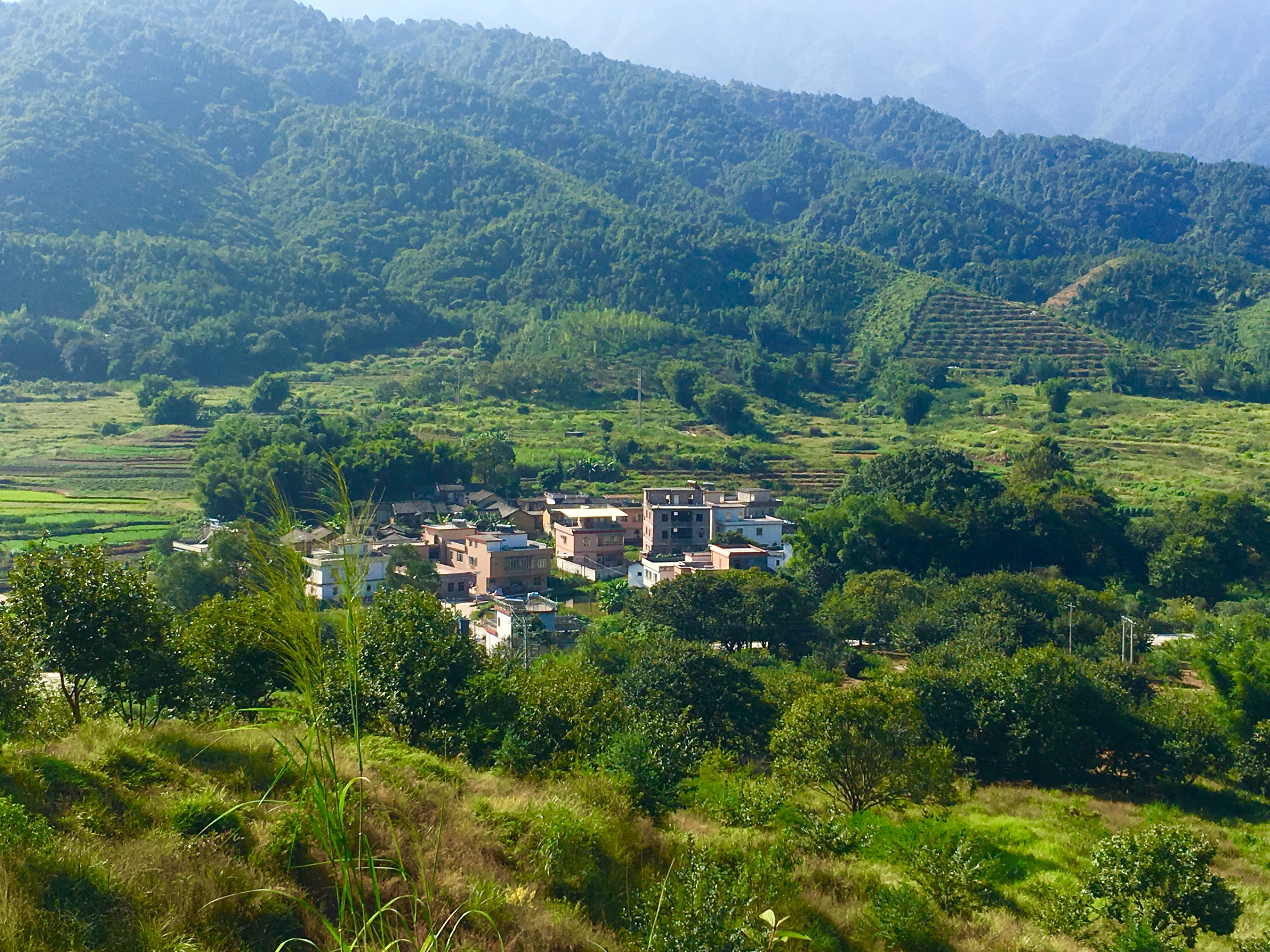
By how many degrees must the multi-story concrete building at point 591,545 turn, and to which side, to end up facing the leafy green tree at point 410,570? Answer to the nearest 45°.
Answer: approximately 90° to its right

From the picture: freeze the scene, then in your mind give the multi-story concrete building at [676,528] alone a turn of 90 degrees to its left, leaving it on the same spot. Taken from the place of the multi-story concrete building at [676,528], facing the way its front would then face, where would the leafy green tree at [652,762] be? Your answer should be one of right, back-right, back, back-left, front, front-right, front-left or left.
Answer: right

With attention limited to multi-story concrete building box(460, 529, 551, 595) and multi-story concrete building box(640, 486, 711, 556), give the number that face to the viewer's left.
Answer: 0

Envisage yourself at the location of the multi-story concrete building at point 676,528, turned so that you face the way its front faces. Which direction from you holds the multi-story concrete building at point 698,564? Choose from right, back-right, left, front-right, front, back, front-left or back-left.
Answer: front

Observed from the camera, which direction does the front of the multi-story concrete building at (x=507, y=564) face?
facing the viewer and to the right of the viewer

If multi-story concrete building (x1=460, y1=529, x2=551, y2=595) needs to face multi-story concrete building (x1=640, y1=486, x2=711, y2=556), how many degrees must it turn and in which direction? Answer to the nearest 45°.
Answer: approximately 90° to its left

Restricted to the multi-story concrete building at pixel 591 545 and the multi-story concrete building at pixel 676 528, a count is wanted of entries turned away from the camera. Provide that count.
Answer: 0

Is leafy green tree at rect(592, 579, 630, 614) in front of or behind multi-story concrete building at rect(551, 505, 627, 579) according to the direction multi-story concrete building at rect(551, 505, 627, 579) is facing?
in front

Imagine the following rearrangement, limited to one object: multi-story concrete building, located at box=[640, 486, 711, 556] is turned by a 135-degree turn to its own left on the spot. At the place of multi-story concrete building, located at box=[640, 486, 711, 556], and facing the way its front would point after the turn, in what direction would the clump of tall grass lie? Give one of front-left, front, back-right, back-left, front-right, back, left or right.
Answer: back-right

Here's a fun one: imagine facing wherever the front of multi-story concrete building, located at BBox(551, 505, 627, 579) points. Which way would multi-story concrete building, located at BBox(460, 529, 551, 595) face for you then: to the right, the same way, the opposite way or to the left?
the same way

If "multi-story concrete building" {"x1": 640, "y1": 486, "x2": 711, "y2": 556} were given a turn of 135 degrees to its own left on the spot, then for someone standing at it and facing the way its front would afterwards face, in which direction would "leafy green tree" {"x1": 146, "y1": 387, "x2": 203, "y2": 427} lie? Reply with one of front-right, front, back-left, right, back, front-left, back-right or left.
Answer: left

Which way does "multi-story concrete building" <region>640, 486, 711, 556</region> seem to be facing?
toward the camera

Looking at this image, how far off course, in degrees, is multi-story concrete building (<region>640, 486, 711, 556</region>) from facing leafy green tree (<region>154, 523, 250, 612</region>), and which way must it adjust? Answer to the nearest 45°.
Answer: approximately 45° to its right

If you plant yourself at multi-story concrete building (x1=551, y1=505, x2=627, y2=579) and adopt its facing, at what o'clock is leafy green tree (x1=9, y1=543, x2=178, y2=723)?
The leafy green tree is roughly at 2 o'clock from the multi-story concrete building.

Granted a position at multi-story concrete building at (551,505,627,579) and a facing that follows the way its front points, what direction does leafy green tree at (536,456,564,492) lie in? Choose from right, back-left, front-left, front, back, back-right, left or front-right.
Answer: back-left

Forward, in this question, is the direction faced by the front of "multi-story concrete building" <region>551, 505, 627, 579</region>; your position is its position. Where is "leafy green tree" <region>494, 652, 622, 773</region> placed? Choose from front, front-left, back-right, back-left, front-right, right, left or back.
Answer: front-right

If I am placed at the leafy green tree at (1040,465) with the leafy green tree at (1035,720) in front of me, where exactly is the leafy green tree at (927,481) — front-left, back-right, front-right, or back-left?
front-right

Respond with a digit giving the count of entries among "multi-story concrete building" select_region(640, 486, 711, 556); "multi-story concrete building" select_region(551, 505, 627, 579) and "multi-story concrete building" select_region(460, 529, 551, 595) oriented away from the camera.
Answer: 0

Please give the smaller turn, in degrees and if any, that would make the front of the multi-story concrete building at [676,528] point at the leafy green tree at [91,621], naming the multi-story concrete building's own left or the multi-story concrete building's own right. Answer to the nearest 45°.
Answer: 0° — it already faces it
